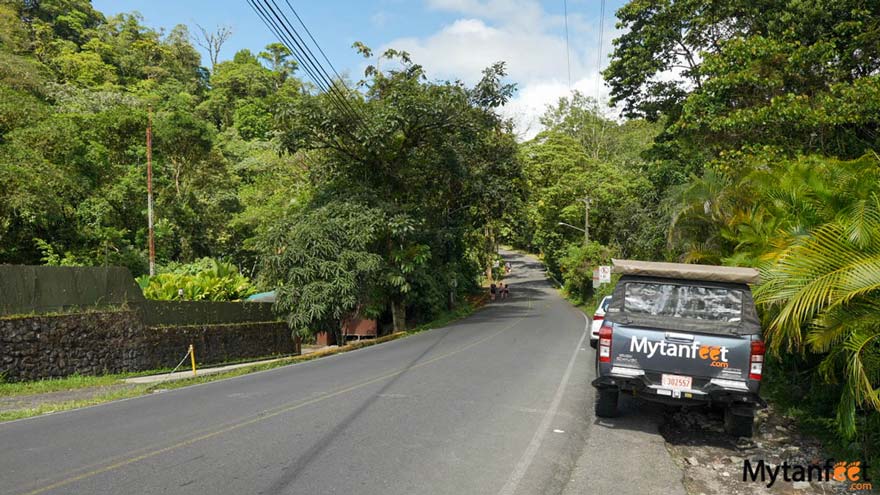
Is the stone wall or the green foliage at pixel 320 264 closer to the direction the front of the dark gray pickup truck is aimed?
the green foliage

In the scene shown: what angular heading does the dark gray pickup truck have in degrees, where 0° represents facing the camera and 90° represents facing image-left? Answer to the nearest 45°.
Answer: approximately 180°

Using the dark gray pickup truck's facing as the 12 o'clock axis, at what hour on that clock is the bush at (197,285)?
The bush is roughly at 10 o'clock from the dark gray pickup truck.

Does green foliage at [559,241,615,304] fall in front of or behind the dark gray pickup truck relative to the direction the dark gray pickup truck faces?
in front

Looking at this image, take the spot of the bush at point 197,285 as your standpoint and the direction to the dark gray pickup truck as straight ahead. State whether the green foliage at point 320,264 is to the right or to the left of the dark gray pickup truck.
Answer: left

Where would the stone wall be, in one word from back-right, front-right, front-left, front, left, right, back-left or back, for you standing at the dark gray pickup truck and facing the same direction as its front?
left

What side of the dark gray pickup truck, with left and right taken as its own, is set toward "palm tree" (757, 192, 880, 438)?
right

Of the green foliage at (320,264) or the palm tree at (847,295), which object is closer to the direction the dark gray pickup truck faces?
the green foliage

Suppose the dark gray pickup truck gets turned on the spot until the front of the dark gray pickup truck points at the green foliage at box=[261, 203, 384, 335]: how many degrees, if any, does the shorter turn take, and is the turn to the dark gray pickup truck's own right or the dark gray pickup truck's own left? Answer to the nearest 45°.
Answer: approximately 45° to the dark gray pickup truck's own left

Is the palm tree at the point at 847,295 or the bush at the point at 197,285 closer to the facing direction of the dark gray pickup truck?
the bush
